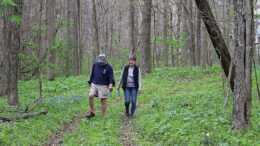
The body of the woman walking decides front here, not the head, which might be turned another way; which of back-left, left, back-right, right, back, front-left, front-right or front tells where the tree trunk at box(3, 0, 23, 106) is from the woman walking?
right

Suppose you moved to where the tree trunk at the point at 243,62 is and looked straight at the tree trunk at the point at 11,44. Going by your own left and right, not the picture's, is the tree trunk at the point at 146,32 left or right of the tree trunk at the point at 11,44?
right

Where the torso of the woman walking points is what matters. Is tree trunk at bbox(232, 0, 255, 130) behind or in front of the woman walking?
in front

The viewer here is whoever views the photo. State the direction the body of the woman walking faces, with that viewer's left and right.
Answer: facing the viewer

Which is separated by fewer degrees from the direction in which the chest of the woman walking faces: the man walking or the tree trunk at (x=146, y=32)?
the man walking

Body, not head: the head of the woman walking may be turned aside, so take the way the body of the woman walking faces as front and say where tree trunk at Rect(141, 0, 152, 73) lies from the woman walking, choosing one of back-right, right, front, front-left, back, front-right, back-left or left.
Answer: back
